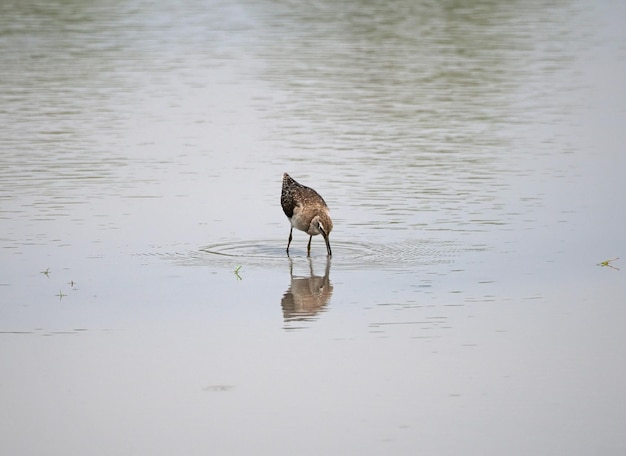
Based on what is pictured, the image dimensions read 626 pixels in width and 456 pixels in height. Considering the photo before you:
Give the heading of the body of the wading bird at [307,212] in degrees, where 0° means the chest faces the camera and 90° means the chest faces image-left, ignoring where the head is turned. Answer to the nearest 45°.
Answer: approximately 315°
